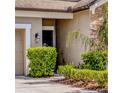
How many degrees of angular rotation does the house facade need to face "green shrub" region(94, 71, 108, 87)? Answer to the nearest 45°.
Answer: approximately 45° to its left

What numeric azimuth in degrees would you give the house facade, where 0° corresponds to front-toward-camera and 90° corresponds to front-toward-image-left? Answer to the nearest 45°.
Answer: approximately 0°

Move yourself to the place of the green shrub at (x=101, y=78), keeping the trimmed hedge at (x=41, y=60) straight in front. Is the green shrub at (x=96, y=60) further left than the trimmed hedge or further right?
right

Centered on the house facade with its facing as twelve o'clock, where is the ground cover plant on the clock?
The ground cover plant is roughly at 11 o'clock from the house facade.
